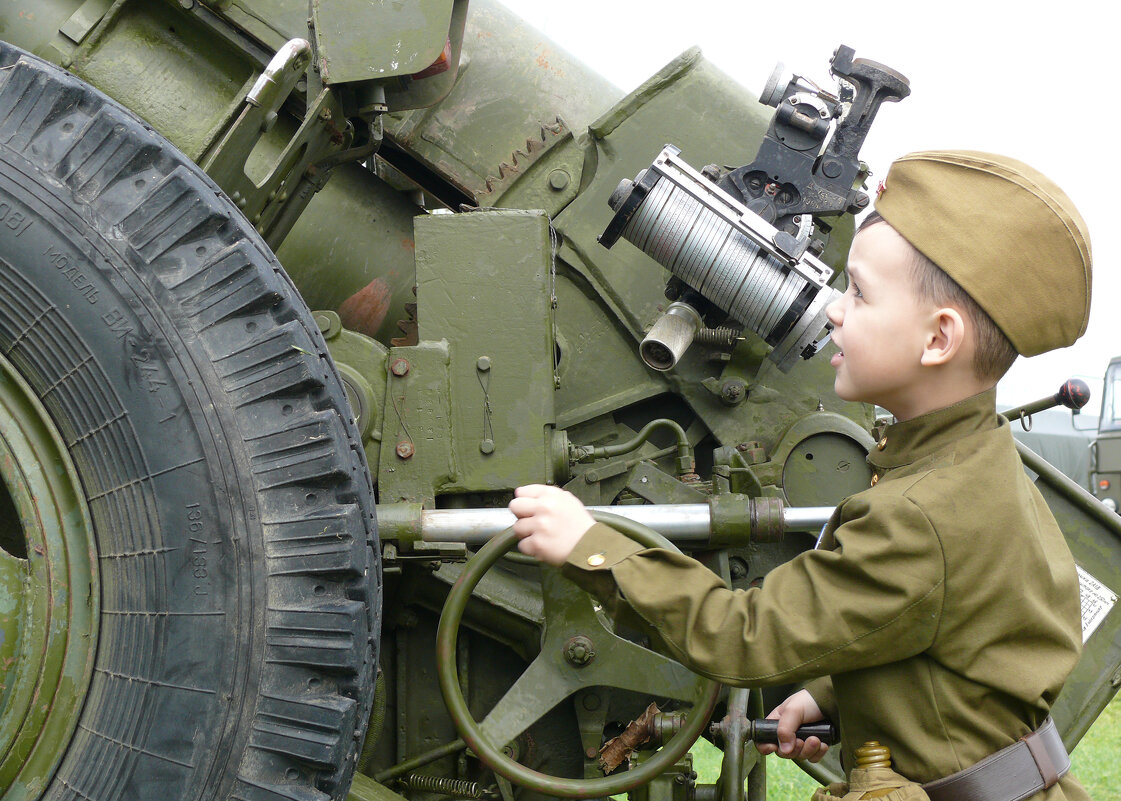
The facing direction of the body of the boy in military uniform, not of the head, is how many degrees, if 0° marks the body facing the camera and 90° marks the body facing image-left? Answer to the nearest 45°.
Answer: approximately 90°

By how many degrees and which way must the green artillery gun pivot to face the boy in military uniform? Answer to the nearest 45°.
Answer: approximately 135° to its left

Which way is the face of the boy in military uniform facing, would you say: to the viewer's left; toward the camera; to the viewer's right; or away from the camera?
to the viewer's left

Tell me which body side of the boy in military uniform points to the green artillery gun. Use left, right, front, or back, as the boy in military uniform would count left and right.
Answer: front
